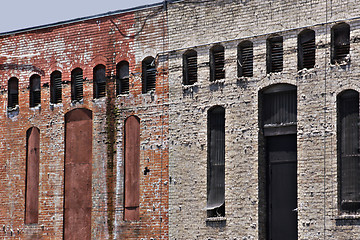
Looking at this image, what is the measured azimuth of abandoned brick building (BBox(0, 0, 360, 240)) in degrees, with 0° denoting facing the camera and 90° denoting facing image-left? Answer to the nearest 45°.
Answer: approximately 45°
